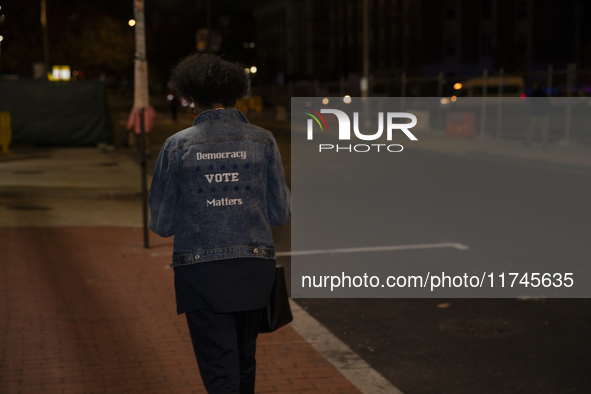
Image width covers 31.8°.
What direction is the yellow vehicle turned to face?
to the viewer's left

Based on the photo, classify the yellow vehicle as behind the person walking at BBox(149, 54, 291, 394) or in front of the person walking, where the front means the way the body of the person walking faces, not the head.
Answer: in front

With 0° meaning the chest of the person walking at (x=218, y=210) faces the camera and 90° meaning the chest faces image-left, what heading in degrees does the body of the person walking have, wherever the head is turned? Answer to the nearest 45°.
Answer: approximately 180°

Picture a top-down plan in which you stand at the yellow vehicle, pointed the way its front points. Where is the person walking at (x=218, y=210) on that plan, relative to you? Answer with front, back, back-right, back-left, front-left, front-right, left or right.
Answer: left

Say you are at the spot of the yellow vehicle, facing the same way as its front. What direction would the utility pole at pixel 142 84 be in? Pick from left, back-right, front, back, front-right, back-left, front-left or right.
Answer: left

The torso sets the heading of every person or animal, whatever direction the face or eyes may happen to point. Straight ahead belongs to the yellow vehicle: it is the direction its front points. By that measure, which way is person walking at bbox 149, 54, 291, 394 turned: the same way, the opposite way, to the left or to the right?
to the right

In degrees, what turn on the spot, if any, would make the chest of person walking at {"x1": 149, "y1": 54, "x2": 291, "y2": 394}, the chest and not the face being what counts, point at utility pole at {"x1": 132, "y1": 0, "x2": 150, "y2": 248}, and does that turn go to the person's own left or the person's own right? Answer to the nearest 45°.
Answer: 0° — they already face it

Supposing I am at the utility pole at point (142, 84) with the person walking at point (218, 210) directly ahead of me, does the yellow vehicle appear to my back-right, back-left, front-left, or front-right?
back-left
